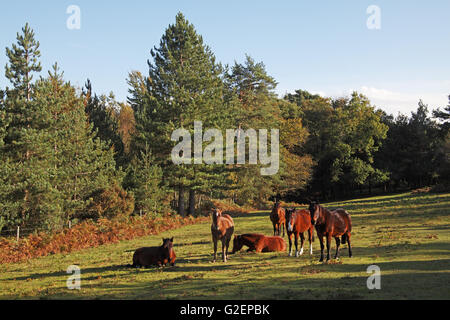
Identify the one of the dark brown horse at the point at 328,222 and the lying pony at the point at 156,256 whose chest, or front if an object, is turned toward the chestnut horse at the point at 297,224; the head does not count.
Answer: the lying pony

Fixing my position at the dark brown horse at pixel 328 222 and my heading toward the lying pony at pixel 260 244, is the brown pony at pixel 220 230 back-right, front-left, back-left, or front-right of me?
front-left

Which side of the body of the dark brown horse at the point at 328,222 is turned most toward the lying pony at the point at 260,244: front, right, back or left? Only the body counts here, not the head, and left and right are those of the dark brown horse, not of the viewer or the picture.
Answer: right

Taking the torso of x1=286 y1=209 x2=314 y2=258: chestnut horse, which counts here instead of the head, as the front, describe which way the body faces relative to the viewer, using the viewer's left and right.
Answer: facing the viewer and to the left of the viewer

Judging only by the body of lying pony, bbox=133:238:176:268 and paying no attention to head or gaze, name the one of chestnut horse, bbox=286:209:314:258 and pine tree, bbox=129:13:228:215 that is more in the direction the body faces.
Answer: the chestnut horse

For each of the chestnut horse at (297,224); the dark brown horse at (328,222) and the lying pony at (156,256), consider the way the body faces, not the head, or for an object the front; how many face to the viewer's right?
1

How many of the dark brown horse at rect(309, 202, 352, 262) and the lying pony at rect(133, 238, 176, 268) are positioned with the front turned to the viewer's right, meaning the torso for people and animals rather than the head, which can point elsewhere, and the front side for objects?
1

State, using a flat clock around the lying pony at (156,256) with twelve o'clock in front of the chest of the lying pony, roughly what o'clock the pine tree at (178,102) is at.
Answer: The pine tree is roughly at 9 o'clock from the lying pony.

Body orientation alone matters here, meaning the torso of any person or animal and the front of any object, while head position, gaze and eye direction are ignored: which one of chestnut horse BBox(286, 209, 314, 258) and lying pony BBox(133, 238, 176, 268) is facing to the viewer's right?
the lying pony

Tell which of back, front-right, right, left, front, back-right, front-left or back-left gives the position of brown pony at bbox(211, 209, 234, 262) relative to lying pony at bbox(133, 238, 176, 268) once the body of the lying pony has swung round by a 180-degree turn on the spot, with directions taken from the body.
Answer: back

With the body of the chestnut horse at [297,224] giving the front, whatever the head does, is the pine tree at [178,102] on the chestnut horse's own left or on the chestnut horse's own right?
on the chestnut horse's own right

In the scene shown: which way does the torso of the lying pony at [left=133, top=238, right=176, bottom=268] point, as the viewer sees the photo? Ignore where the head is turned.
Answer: to the viewer's right

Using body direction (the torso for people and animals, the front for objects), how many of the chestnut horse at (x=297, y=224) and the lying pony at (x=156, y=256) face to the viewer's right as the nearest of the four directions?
1

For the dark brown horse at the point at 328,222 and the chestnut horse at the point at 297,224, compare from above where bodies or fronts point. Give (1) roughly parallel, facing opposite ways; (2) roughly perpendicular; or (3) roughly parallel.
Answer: roughly parallel

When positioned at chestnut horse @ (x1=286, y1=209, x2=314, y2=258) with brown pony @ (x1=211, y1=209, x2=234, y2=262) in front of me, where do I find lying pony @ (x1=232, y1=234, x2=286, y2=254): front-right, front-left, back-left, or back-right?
front-right

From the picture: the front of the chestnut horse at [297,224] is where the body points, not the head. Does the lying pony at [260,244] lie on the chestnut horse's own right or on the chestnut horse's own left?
on the chestnut horse's own right
